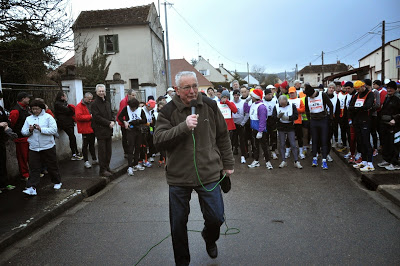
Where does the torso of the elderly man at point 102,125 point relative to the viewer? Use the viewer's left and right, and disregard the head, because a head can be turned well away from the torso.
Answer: facing the viewer and to the right of the viewer

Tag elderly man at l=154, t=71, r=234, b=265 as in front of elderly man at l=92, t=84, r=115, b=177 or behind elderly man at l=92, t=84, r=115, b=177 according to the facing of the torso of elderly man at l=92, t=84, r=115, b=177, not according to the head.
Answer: in front

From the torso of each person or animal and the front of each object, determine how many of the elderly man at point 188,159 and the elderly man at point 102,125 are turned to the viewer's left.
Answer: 0

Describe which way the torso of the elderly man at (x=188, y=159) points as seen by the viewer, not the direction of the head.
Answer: toward the camera
